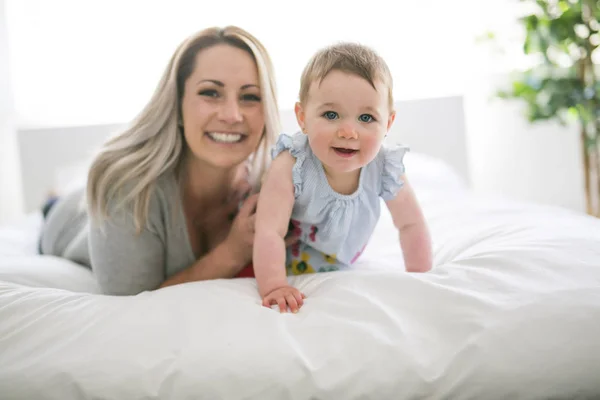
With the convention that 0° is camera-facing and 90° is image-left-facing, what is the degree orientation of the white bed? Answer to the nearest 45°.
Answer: approximately 0°

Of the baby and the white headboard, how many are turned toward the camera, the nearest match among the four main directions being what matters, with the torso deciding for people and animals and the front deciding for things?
2

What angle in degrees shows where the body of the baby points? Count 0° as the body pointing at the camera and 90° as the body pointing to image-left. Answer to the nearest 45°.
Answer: approximately 0°
